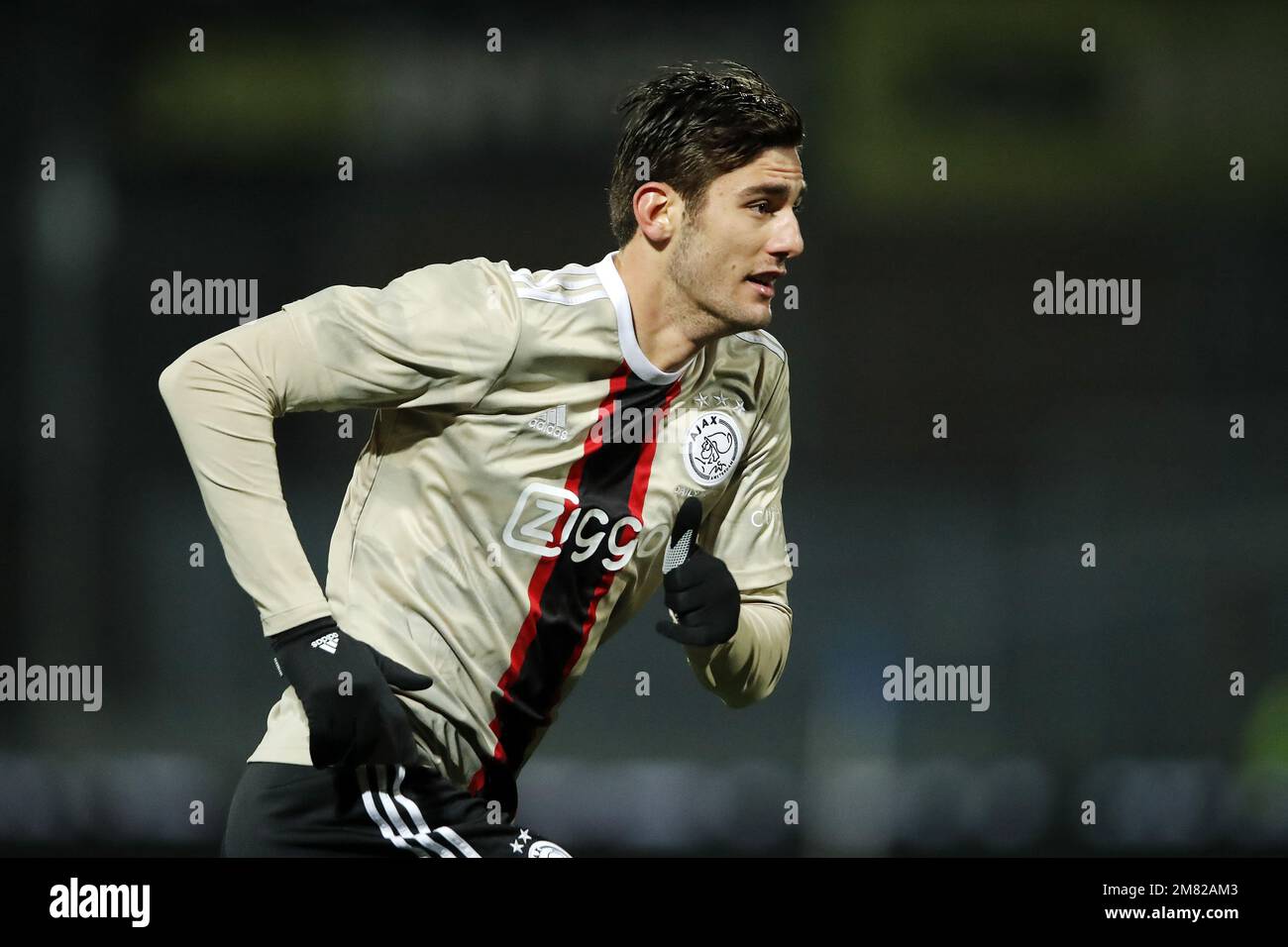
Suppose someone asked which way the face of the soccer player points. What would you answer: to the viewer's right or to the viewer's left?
to the viewer's right

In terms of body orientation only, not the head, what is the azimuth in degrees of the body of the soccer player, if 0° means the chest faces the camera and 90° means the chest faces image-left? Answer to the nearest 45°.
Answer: approximately 315°
